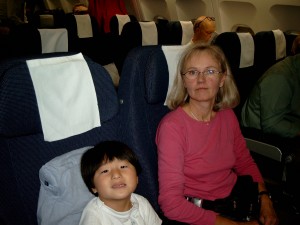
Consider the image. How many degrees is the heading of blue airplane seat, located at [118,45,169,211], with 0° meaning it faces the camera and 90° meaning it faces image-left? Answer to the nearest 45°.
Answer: approximately 315°

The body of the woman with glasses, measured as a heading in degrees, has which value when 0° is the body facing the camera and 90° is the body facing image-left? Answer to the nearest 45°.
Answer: approximately 315°

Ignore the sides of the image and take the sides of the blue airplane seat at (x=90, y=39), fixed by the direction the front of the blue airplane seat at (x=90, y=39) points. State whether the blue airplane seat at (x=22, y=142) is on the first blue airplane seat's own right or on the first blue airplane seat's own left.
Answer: on the first blue airplane seat's own right

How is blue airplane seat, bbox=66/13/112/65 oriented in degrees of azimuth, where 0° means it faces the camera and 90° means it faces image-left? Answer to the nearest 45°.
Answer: approximately 315°

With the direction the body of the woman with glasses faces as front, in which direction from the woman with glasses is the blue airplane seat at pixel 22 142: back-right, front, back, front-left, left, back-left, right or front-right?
right

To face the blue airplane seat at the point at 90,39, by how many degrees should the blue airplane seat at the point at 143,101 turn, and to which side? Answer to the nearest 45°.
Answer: approximately 135° to its left

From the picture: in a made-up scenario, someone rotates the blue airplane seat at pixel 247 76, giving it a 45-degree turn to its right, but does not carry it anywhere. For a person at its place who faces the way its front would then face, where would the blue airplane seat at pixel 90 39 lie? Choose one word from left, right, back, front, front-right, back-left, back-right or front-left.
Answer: back-right

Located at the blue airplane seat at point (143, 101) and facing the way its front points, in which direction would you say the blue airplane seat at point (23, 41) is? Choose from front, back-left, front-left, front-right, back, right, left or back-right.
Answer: back

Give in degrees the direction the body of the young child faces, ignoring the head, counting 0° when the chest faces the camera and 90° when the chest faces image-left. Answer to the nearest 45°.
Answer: approximately 0°

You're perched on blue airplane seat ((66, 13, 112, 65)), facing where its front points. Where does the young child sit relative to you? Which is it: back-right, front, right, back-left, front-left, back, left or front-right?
front-right

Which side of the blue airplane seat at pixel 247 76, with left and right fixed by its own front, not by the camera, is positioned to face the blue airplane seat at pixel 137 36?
back
